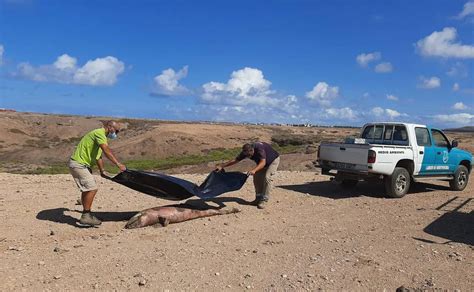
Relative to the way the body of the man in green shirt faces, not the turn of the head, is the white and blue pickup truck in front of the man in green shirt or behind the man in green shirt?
in front

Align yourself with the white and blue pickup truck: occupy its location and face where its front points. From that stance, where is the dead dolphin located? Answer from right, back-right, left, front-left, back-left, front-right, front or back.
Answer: back

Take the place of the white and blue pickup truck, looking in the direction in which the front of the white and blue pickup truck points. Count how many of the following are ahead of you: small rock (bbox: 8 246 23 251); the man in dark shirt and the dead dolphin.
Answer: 0

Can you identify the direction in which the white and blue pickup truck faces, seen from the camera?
facing away from the viewer and to the right of the viewer

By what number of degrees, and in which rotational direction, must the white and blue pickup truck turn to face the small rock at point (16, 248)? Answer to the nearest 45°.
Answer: approximately 180°

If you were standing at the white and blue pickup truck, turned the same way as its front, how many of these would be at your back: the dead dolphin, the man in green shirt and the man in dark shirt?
3

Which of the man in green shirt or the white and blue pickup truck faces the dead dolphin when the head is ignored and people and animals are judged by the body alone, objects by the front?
the man in green shirt

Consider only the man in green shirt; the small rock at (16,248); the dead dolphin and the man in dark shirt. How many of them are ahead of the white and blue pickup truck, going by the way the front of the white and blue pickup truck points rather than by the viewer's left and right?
0

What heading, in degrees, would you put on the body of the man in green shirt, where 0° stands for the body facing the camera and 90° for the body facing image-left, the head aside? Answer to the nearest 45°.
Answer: approximately 270°

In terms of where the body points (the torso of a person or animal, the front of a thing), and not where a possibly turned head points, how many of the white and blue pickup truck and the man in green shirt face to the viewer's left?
0

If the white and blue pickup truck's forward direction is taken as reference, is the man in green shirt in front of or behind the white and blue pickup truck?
behind

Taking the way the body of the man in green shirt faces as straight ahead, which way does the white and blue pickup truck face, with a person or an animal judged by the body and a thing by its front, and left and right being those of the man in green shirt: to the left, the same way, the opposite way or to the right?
the same way

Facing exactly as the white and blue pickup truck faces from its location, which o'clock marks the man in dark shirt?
The man in dark shirt is roughly at 6 o'clock from the white and blue pickup truck.
